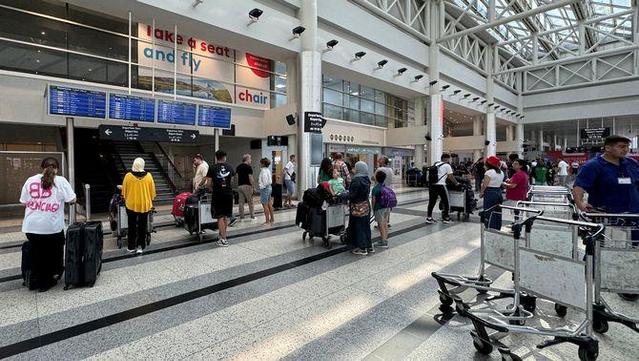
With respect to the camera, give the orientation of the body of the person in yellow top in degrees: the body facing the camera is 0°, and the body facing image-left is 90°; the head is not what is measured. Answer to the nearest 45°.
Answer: approximately 180°

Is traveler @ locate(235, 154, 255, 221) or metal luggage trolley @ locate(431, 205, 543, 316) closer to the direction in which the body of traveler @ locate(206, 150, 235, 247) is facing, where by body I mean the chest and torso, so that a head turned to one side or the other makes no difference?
the traveler

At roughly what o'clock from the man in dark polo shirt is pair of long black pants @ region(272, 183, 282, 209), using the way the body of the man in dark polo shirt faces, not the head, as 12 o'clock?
The pair of long black pants is roughly at 5 o'clock from the man in dark polo shirt.

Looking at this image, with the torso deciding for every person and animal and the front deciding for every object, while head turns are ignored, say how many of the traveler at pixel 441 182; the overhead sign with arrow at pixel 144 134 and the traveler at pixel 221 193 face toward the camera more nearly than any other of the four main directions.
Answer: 1

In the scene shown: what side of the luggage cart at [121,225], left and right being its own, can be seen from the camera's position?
back

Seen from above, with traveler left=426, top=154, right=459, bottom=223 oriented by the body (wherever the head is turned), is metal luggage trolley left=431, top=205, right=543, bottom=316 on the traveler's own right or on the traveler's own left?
on the traveler's own right

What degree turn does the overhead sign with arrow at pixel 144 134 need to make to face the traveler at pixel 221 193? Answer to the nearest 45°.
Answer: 0° — it already faces them

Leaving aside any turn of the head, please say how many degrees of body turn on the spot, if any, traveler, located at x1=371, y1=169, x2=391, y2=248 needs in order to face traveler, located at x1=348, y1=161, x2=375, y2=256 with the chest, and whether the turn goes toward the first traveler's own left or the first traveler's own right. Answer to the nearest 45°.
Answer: approximately 45° to the first traveler's own left
